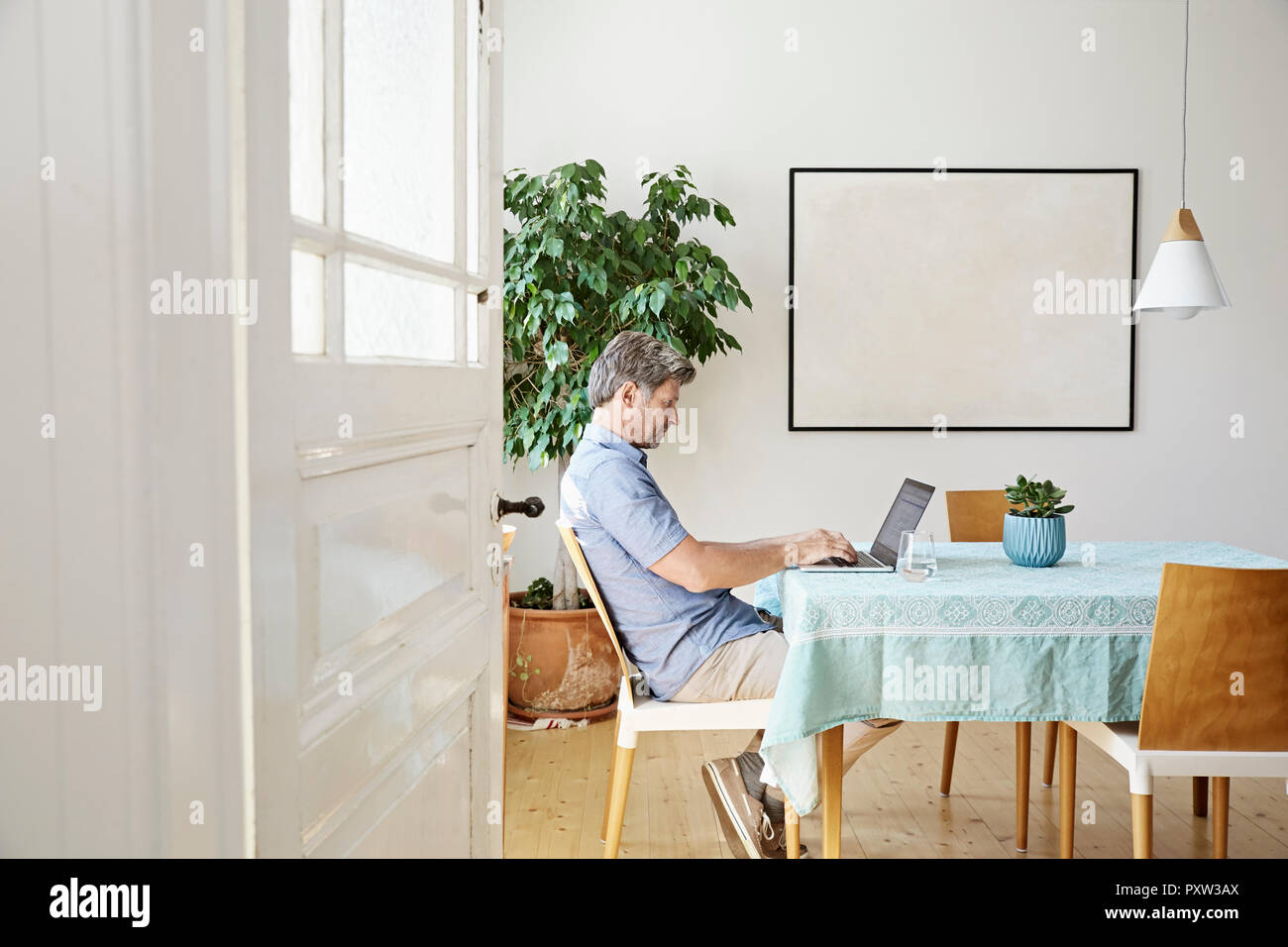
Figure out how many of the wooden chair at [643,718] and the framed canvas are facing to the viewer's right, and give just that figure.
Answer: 1

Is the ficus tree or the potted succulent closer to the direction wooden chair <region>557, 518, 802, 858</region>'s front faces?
the potted succulent

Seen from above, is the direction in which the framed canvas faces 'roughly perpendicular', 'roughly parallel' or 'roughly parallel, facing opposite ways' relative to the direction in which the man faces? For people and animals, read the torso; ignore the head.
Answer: roughly perpendicular

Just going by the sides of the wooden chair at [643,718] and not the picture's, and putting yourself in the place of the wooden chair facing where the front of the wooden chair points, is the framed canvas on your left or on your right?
on your left

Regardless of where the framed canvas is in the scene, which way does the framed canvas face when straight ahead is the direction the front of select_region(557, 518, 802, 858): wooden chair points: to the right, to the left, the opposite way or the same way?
to the right

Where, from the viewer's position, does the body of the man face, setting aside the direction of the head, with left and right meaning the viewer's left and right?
facing to the right of the viewer

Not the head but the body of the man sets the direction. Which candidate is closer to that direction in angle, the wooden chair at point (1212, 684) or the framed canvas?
the wooden chair

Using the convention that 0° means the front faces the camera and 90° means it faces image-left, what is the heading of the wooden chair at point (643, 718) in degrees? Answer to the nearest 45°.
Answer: approximately 270°

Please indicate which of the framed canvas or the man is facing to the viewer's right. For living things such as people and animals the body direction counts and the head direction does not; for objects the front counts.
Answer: the man

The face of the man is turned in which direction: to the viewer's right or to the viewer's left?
to the viewer's right
